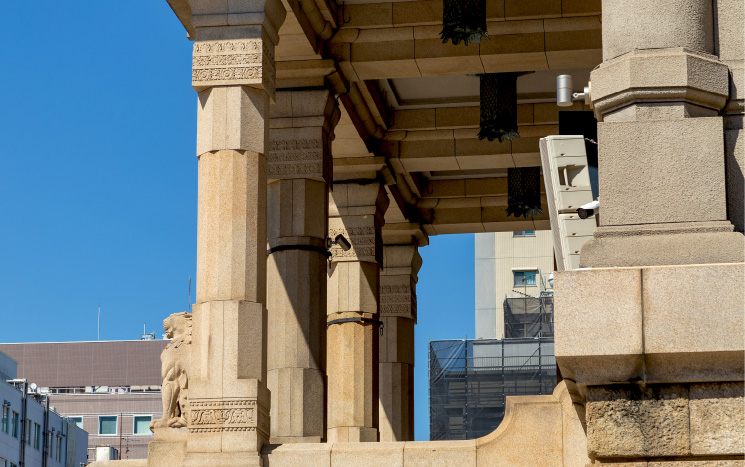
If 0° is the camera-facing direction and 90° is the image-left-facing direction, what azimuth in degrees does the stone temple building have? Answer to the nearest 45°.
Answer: approximately 90°
